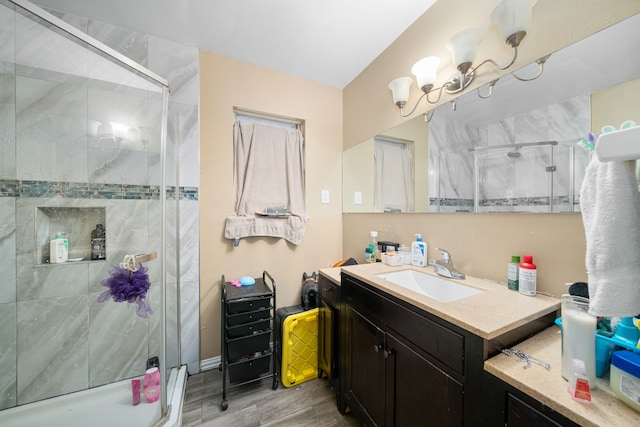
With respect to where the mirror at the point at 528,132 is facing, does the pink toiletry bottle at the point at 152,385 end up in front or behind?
in front

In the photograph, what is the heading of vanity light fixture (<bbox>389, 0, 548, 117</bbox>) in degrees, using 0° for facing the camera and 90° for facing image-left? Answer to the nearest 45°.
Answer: approximately 45°

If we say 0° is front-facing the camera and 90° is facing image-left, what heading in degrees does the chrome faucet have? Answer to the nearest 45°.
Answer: approximately 45°

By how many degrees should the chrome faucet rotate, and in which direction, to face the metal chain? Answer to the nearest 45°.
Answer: approximately 45° to its left

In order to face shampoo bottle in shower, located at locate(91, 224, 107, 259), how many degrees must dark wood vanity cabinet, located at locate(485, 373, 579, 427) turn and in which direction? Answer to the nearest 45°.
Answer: approximately 45° to its right

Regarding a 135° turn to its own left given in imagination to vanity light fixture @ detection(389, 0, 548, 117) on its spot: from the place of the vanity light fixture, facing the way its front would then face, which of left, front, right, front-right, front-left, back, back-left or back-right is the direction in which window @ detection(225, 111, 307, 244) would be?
back
